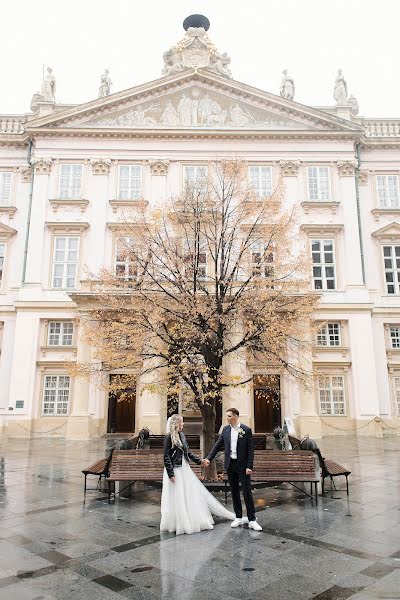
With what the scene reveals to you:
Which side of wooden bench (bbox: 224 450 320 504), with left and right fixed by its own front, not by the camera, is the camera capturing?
front

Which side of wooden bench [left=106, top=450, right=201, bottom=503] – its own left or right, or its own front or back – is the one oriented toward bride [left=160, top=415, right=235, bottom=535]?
front

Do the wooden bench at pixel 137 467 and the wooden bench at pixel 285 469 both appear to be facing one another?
no

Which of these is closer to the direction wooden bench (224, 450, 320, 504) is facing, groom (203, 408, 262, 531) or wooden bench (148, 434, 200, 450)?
the groom

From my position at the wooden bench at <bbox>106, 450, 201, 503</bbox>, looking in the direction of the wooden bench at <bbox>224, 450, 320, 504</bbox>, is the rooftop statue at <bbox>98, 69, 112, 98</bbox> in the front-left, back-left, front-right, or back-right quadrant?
back-left

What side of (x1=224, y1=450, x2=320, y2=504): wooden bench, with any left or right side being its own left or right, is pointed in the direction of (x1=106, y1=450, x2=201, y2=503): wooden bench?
right

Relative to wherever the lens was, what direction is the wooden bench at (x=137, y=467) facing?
facing the viewer

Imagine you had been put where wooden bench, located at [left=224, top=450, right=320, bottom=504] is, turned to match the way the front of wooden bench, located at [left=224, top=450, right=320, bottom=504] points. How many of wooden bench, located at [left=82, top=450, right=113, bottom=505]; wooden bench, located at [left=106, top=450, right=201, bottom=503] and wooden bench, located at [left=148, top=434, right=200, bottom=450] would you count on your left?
0

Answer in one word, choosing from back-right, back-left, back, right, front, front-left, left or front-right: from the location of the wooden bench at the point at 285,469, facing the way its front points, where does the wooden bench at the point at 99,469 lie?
right

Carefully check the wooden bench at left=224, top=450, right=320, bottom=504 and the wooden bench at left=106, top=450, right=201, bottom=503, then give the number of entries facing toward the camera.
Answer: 2

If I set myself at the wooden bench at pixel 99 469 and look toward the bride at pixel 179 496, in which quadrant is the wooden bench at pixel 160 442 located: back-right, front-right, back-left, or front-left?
back-left

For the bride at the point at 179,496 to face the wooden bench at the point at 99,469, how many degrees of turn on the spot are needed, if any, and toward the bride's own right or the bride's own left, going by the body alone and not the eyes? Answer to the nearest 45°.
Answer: approximately 180°

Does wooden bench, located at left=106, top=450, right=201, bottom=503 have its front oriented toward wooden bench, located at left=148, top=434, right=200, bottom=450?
no

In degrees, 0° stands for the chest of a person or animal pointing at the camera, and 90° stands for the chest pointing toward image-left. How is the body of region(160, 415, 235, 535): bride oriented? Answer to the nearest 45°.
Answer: approximately 315°

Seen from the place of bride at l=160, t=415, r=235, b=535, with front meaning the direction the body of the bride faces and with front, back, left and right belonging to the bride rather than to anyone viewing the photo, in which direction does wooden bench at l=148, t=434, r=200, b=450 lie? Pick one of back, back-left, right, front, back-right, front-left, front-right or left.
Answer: back-left

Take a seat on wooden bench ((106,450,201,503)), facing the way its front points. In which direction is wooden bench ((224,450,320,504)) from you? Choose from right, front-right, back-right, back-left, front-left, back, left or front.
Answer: left

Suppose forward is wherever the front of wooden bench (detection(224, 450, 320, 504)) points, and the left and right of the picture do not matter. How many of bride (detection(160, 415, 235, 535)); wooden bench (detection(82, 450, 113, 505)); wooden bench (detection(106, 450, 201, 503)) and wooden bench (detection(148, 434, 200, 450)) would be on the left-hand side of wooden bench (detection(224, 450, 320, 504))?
0

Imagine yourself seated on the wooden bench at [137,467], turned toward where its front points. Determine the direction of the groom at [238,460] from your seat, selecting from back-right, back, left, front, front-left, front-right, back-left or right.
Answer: front-left

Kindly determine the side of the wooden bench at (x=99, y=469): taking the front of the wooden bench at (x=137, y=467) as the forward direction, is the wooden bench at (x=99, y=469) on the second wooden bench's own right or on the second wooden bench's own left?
on the second wooden bench's own right
